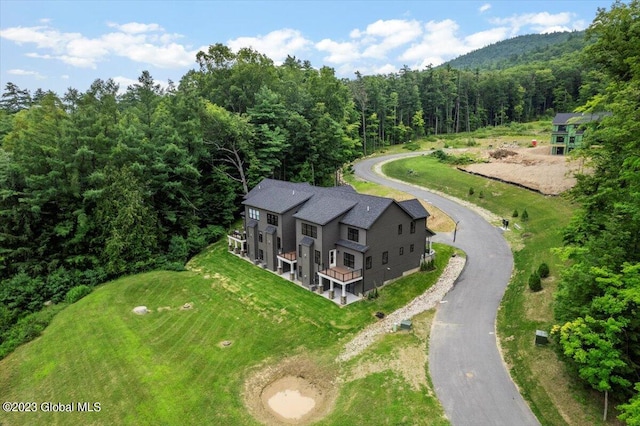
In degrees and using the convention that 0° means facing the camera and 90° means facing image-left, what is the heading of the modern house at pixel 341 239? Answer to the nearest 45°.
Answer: approximately 225°

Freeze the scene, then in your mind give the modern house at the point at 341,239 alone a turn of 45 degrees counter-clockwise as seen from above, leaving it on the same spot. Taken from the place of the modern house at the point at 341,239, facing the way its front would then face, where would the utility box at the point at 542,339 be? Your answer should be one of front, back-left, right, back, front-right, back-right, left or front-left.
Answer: back-right

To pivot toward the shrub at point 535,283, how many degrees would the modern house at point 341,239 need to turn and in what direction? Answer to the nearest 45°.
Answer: approximately 45° to its right

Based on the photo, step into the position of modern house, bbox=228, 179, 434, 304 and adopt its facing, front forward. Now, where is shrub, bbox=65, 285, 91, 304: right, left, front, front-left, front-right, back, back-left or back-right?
back-left

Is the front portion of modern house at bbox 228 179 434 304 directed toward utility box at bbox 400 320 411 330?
no

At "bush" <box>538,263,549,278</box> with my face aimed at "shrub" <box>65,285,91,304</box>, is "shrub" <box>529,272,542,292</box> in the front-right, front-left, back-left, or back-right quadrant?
front-left
